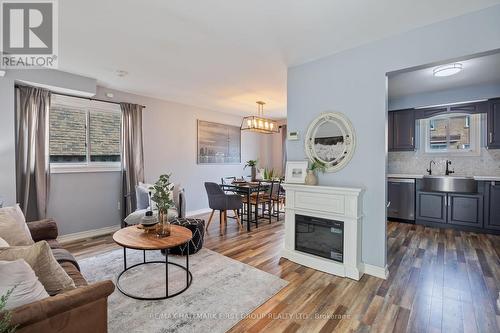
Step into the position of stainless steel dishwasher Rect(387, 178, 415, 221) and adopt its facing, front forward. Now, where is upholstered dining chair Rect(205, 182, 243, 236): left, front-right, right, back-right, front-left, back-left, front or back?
front-right

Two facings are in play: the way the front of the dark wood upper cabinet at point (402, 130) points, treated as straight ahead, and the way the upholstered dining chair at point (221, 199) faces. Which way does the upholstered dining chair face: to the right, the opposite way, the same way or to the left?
the opposite way

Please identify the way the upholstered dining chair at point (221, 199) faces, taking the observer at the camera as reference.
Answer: facing away from the viewer and to the right of the viewer

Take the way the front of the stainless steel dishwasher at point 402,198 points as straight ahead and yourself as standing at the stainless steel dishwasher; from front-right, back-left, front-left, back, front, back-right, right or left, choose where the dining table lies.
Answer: front-right

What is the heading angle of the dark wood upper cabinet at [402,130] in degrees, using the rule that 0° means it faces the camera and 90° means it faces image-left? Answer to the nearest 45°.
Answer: approximately 0°

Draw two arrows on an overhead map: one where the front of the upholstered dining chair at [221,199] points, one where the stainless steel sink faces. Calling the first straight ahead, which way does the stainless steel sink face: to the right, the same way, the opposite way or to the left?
the opposite way

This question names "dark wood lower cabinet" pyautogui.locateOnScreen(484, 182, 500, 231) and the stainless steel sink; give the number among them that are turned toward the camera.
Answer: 2

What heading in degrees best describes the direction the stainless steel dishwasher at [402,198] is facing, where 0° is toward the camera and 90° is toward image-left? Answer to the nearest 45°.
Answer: approximately 0°

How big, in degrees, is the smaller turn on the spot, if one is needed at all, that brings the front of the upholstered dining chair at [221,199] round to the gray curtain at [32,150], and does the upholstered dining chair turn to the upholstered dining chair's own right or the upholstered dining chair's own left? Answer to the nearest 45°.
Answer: approximately 135° to the upholstered dining chair's own left

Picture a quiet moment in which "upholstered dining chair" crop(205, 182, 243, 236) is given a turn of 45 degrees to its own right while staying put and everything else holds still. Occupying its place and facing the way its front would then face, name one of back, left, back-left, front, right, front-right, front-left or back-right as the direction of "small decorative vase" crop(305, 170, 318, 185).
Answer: front-right
